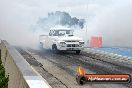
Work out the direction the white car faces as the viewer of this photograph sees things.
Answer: facing the viewer and to the right of the viewer
